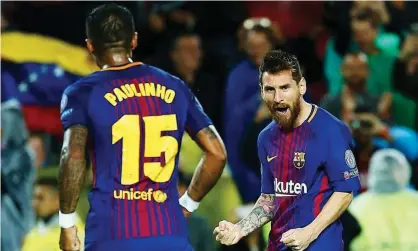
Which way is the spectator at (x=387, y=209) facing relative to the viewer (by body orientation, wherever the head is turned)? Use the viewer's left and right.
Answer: facing away from the viewer

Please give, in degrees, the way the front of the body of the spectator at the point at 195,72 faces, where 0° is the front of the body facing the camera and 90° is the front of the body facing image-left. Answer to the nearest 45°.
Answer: approximately 0°

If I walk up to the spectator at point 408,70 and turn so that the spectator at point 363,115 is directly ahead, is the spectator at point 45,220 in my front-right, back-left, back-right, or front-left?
front-right

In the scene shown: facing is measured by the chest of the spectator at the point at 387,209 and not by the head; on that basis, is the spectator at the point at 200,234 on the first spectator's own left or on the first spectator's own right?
on the first spectator's own left

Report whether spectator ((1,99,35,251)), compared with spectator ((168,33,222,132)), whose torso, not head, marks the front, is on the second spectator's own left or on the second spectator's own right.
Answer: on the second spectator's own right

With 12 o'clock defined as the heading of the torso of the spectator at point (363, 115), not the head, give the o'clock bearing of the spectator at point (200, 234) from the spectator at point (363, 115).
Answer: the spectator at point (200, 234) is roughly at 2 o'clock from the spectator at point (363, 115).

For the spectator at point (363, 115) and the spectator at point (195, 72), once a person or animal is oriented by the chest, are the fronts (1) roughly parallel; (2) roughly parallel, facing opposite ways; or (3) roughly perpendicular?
roughly parallel

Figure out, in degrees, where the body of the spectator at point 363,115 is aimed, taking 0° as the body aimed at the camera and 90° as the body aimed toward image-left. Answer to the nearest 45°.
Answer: approximately 0°

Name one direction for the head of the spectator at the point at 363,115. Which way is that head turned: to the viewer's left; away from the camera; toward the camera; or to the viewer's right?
toward the camera

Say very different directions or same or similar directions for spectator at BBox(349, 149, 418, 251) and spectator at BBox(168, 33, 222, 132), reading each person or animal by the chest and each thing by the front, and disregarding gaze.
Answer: very different directions

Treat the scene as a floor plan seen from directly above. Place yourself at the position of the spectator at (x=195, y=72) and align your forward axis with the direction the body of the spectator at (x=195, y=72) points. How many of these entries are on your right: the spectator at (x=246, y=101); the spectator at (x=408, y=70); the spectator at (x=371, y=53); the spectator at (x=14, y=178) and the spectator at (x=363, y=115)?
1

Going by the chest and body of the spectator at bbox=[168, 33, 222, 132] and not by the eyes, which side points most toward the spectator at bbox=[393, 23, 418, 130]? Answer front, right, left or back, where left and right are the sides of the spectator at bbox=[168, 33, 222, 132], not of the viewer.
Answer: left
